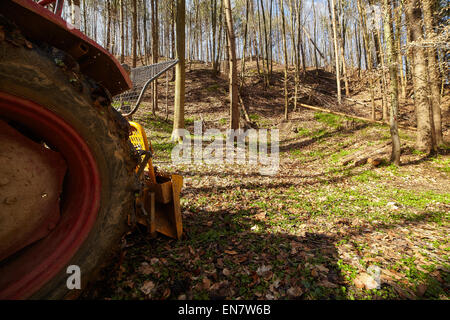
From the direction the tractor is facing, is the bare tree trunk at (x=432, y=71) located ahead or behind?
behind

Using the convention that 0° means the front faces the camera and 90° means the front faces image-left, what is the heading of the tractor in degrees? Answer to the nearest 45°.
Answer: approximately 90°
